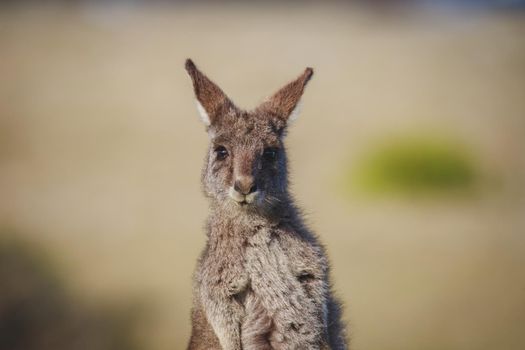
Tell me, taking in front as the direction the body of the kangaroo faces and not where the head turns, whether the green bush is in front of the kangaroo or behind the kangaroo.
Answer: behind

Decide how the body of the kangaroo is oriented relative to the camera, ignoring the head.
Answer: toward the camera
